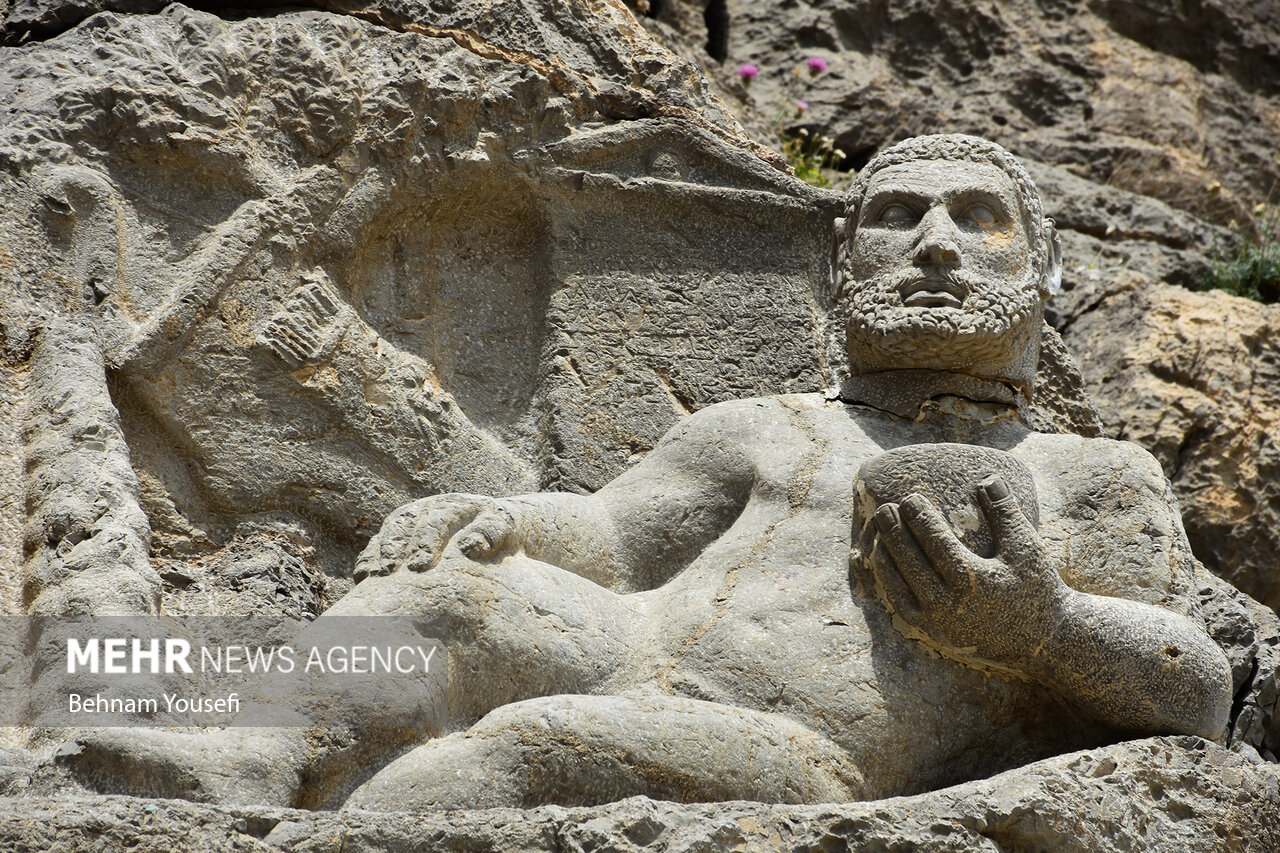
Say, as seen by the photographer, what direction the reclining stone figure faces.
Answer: facing the viewer

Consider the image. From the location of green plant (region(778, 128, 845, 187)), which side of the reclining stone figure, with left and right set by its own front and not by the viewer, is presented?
back

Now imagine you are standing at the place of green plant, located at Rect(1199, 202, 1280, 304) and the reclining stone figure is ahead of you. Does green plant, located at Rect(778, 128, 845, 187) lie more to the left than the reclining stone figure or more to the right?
right

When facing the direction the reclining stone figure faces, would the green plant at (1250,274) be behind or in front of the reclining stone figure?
behind
